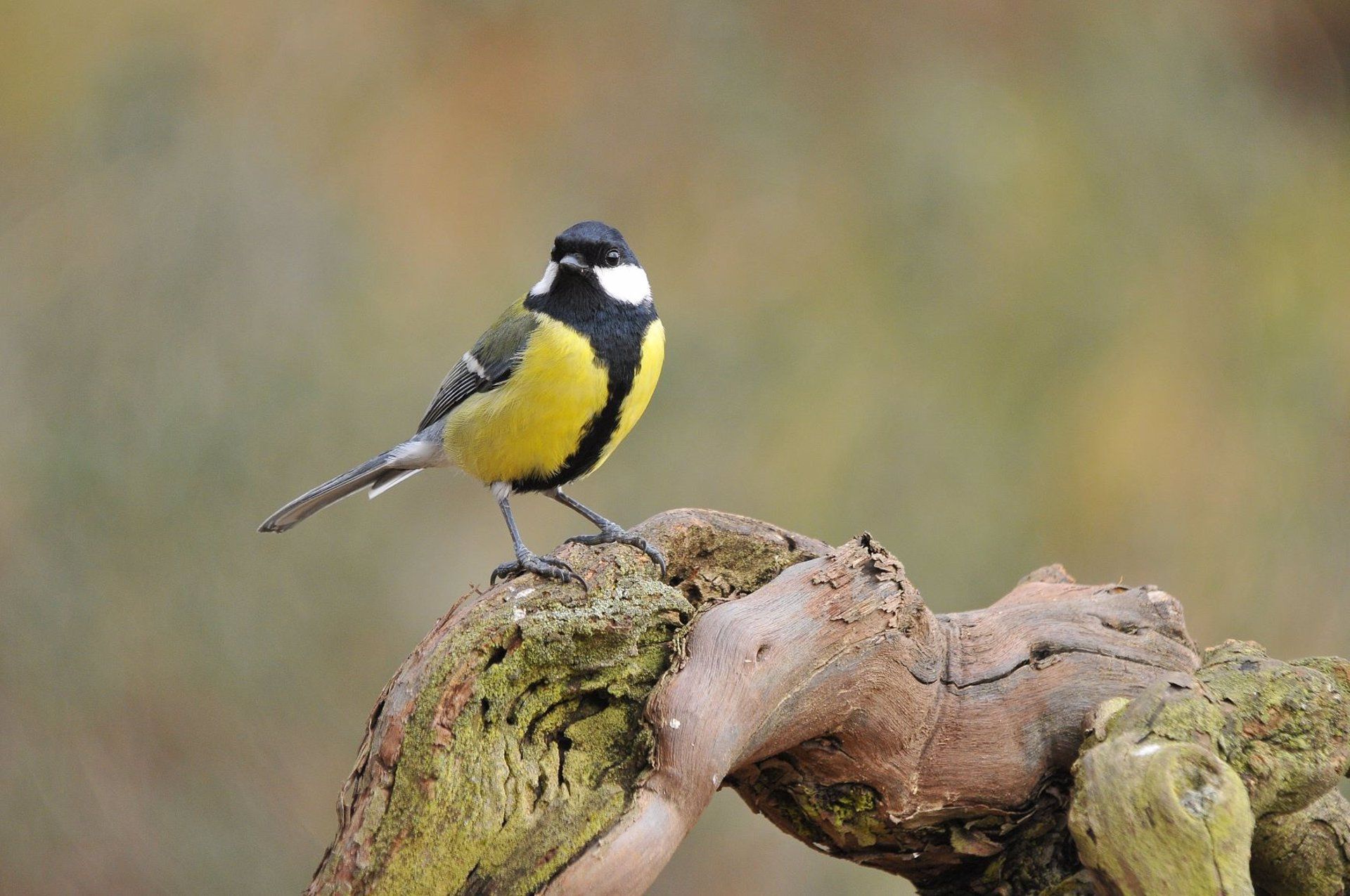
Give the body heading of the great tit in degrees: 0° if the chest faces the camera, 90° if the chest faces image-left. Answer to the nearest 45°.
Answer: approximately 315°
